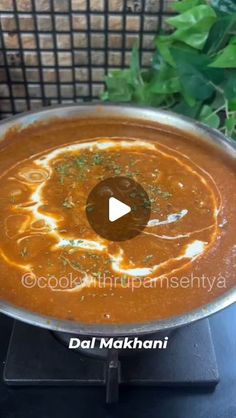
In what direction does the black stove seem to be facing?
toward the camera
